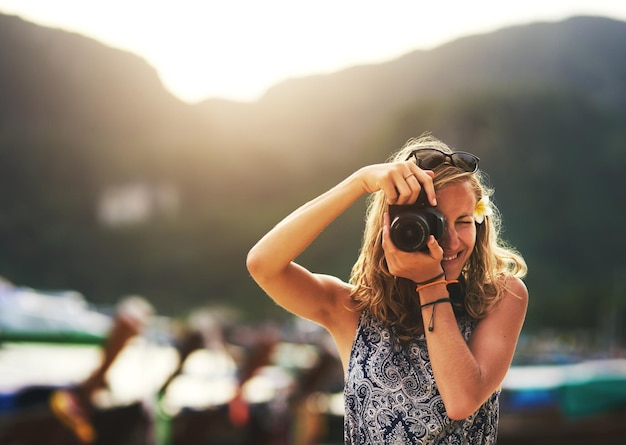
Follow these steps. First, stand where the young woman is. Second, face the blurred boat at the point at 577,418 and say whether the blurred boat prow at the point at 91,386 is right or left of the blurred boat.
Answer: left

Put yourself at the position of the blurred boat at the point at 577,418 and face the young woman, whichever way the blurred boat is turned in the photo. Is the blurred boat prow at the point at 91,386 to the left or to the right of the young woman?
right

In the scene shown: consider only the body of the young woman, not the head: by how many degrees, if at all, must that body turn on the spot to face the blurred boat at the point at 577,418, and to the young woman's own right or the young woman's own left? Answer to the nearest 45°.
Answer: approximately 180°

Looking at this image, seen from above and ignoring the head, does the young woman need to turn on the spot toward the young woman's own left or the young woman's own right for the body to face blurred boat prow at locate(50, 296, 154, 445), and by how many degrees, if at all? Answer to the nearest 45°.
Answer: approximately 135° to the young woman's own right

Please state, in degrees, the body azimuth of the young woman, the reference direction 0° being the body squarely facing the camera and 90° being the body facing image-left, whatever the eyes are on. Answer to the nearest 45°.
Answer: approximately 0°
